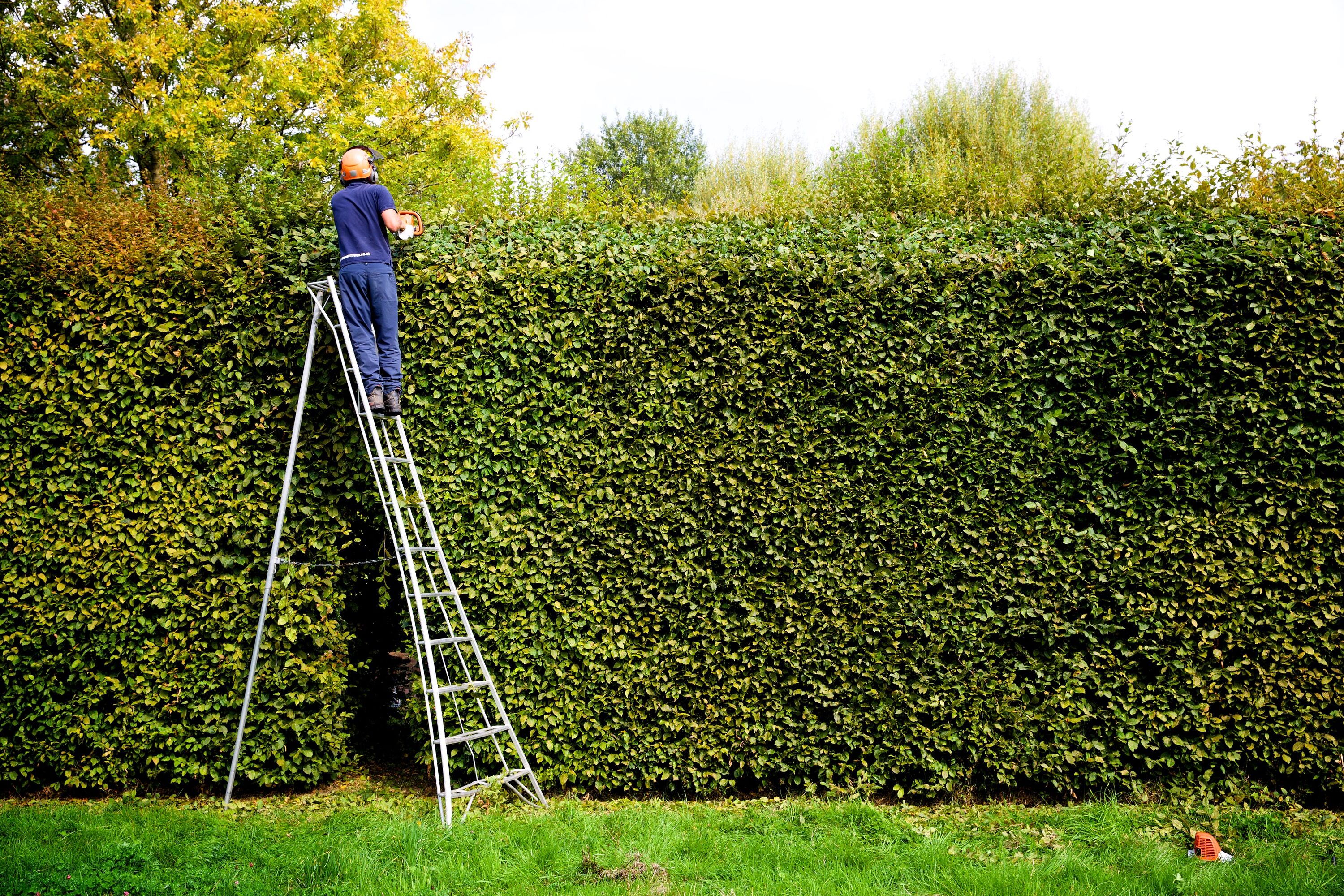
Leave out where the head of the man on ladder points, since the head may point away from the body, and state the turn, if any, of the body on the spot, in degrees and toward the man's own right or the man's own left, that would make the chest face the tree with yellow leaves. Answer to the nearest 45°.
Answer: approximately 45° to the man's own left

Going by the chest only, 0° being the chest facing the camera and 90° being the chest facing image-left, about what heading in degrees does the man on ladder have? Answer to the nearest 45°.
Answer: approximately 225°
